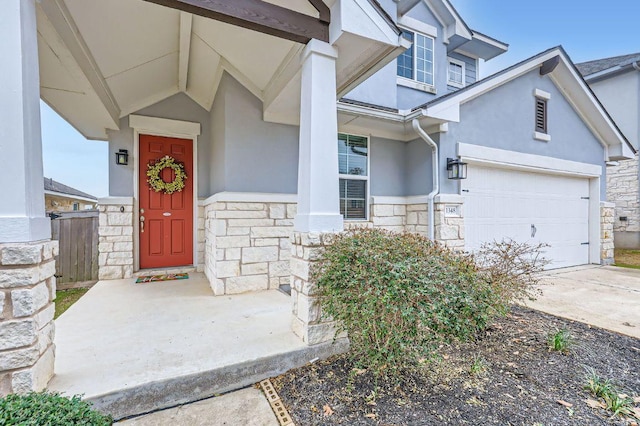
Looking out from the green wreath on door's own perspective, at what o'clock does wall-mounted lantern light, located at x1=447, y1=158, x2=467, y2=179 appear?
The wall-mounted lantern light is roughly at 10 o'clock from the green wreath on door.

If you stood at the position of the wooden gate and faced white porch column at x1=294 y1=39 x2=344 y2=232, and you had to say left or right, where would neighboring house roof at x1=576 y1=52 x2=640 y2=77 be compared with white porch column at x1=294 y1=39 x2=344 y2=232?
left

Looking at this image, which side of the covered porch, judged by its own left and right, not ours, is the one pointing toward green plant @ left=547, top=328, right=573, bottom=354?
left

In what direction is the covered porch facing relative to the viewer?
toward the camera

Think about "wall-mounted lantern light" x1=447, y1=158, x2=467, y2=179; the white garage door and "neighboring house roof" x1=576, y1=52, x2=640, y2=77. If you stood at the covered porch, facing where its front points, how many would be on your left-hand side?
3

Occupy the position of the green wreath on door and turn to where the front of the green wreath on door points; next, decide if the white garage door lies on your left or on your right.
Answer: on your left

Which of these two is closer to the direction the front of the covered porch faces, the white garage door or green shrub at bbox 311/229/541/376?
the green shrub

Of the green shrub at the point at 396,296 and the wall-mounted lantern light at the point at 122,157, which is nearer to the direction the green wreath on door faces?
the green shrub

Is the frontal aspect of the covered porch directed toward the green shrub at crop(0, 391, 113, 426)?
yes

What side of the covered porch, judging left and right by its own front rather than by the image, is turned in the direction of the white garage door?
left

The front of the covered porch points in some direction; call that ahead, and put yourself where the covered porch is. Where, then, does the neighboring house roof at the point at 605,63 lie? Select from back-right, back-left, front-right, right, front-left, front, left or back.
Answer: left

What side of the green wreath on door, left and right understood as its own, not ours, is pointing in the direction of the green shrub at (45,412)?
front

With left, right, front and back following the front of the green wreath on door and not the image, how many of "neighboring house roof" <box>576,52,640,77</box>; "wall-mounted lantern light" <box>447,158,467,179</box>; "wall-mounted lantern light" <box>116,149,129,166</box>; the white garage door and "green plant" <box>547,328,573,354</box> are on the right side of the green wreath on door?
1

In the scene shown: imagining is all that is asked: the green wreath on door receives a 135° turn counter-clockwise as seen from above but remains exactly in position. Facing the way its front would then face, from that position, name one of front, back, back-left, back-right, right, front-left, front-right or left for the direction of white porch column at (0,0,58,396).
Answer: back-right

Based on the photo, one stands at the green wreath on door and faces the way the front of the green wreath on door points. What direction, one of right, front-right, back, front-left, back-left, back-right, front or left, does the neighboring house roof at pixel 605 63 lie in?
left
